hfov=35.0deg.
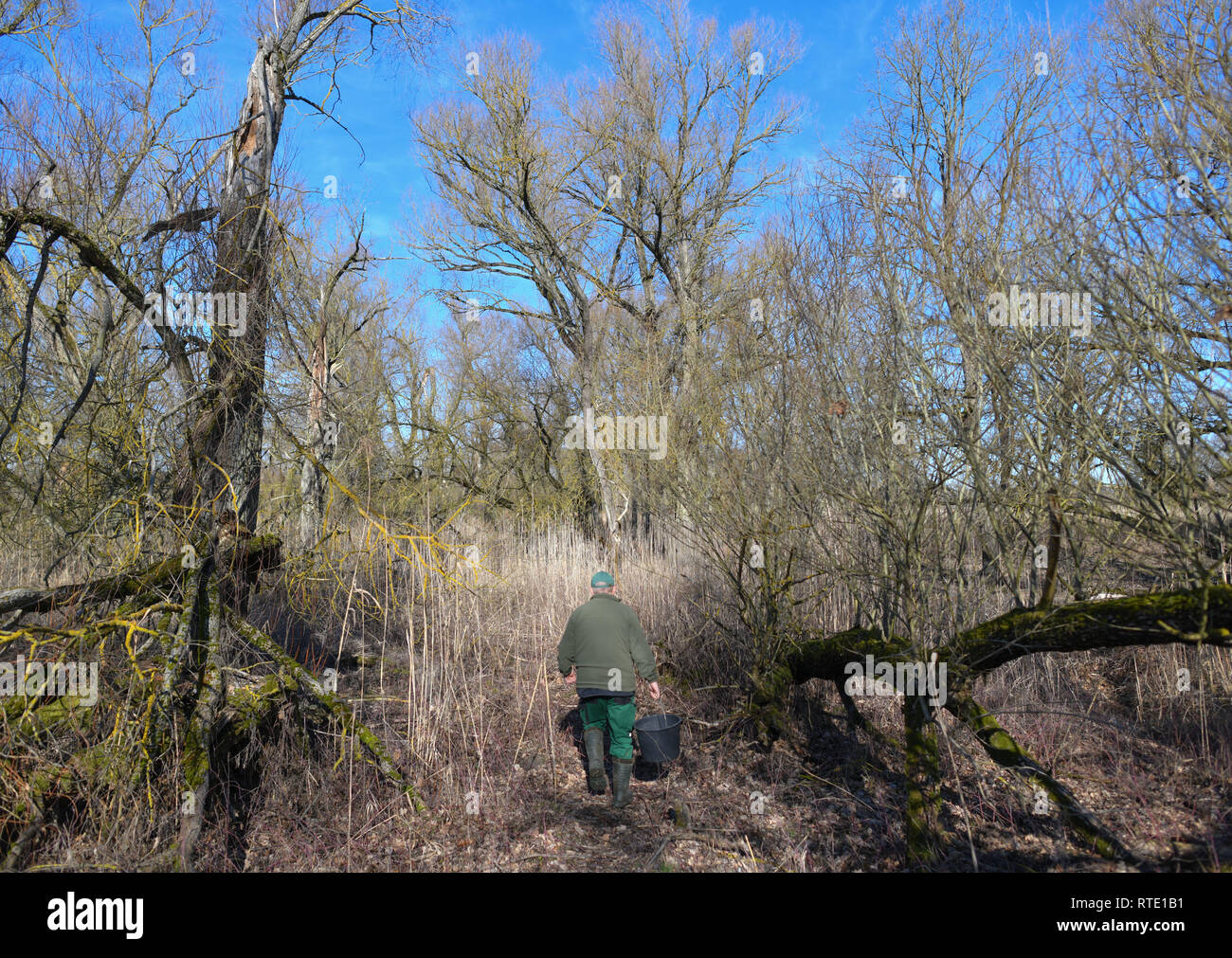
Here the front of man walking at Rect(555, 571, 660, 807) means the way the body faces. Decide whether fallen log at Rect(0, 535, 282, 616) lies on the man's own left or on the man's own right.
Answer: on the man's own left

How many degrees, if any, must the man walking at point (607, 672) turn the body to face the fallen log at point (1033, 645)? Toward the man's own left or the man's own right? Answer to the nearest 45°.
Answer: approximately 135° to the man's own right

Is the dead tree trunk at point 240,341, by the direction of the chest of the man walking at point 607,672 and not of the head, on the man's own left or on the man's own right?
on the man's own left

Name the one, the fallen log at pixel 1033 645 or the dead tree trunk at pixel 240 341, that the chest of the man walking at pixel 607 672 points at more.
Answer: the dead tree trunk

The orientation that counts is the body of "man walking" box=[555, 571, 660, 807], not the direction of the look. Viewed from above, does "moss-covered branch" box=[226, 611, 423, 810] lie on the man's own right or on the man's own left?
on the man's own left

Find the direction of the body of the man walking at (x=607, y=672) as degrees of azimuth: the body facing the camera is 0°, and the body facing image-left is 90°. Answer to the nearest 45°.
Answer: approximately 180°
